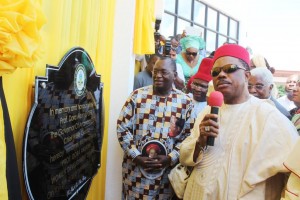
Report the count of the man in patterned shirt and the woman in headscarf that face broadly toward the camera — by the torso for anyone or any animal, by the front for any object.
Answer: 2

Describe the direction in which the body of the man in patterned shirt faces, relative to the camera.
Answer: toward the camera

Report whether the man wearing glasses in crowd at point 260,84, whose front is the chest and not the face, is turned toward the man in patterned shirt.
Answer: yes

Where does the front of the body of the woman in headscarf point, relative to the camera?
toward the camera

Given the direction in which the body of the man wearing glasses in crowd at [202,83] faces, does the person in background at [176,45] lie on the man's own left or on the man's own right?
on the man's own right

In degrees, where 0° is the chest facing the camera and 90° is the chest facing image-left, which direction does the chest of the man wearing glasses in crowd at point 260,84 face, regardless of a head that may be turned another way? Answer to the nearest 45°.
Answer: approximately 45°

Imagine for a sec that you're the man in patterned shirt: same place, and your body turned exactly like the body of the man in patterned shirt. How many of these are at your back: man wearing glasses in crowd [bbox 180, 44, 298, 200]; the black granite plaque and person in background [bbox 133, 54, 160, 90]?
1

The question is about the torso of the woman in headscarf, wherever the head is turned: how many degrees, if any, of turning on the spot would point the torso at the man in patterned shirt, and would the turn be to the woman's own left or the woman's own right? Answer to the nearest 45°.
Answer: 0° — they already face them
